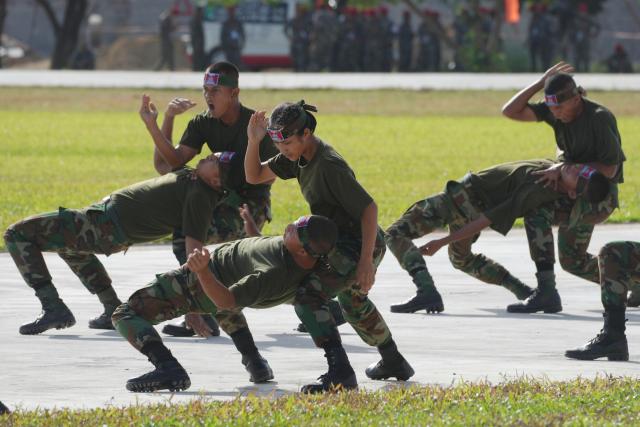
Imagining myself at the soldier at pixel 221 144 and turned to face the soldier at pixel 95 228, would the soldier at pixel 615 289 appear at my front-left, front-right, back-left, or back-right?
back-left

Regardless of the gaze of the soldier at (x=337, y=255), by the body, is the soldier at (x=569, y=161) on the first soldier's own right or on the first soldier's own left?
on the first soldier's own right

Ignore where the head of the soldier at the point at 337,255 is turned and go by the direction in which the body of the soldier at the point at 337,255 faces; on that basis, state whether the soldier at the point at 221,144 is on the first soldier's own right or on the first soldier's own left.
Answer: on the first soldier's own right

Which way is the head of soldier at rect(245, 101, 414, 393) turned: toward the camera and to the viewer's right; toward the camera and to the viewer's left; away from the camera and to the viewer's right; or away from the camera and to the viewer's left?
toward the camera and to the viewer's left

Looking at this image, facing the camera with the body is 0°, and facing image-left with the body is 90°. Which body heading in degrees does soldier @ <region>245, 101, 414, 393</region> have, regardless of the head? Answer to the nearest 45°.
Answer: approximately 90°
